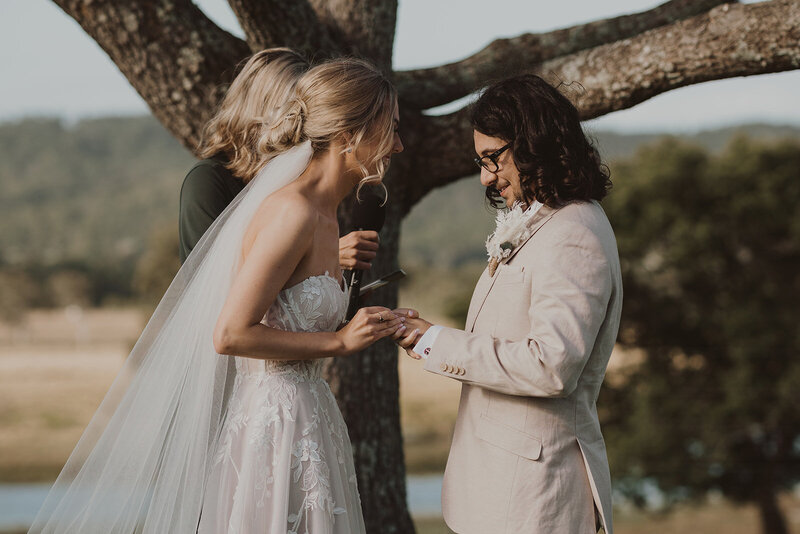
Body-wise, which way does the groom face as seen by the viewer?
to the viewer's left

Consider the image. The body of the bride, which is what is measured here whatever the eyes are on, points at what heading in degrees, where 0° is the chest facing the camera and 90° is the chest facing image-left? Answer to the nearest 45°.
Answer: approximately 270°

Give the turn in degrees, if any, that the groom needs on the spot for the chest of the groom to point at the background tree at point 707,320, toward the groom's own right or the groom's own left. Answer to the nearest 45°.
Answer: approximately 90° to the groom's own right

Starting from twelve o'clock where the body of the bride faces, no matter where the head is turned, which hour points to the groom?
The groom is roughly at 1 o'clock from the bride.

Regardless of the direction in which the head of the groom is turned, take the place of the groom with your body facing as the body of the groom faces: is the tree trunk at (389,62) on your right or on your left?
on your right

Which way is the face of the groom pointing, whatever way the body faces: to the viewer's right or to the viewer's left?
to the viewer's left

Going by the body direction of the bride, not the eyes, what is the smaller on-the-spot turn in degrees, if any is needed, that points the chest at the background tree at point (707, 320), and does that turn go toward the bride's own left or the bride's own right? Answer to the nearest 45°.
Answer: approximately 45° to the bride's own left

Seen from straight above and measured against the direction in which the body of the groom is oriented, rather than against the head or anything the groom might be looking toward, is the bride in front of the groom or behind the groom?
in front

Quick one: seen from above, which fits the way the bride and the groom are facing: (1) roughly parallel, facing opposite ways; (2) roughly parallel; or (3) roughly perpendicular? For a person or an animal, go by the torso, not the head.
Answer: roughly parallel, facing opposite ways

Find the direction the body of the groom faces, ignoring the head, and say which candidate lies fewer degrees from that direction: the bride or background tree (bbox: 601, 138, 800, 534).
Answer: the bride

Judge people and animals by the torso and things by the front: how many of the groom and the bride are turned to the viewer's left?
1
